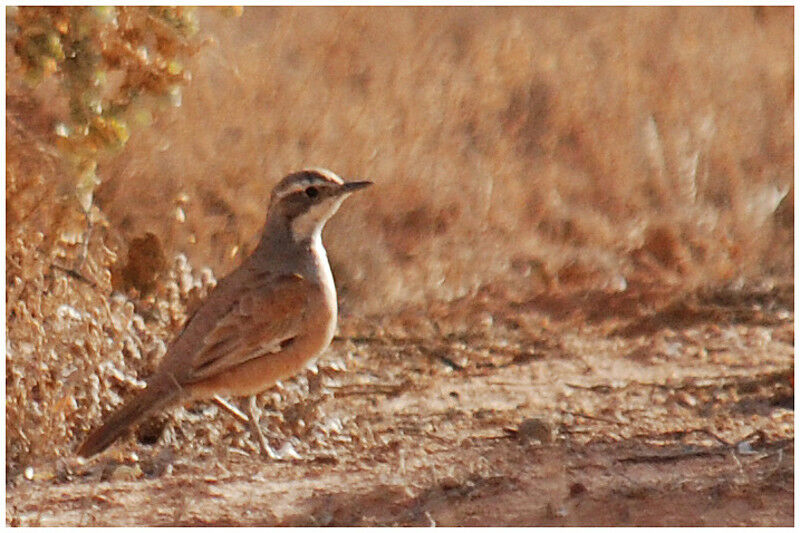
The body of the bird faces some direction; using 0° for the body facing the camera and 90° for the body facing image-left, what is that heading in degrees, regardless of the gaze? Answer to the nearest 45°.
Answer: approximately 270°
